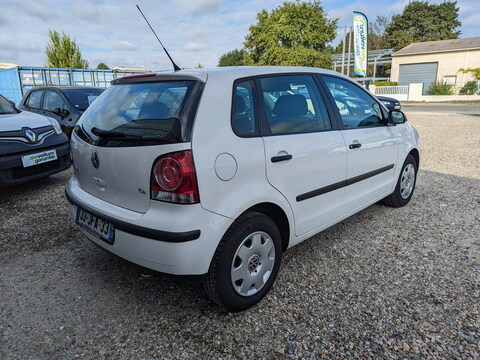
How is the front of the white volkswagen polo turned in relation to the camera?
facing away from the viewer and to the right of the viewer

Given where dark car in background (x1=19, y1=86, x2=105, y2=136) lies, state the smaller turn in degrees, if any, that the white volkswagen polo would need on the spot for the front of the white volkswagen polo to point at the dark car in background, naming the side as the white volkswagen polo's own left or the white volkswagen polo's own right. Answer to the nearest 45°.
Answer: approximately 90° to the white volkswagen polo's own left

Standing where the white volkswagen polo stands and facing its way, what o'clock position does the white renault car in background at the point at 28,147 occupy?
The white renault car in background is roughly at 9 o'clock from the white volkswagen polo.

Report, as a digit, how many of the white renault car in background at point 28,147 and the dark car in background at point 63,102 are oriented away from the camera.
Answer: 0

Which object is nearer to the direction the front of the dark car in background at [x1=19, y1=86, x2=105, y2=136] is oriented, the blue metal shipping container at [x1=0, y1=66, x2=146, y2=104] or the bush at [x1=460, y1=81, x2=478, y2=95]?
the bush

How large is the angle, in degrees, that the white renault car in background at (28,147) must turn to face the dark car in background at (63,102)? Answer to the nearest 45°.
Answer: approximately 135° to its left

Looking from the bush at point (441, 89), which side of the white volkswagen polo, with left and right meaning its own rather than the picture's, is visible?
front

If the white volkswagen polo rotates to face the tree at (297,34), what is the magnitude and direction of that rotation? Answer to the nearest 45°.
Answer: approximately 45° to its left

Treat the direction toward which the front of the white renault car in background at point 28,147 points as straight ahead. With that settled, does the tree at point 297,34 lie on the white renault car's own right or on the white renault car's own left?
on the white renault car's own left

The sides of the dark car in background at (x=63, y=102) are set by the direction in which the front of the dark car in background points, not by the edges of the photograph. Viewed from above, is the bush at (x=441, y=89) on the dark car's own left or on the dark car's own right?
on the dark car's own left

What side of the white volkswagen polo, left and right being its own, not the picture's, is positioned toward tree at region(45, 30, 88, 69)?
left

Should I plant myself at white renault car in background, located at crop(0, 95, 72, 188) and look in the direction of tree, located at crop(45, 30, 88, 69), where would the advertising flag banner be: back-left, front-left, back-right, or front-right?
front-right
